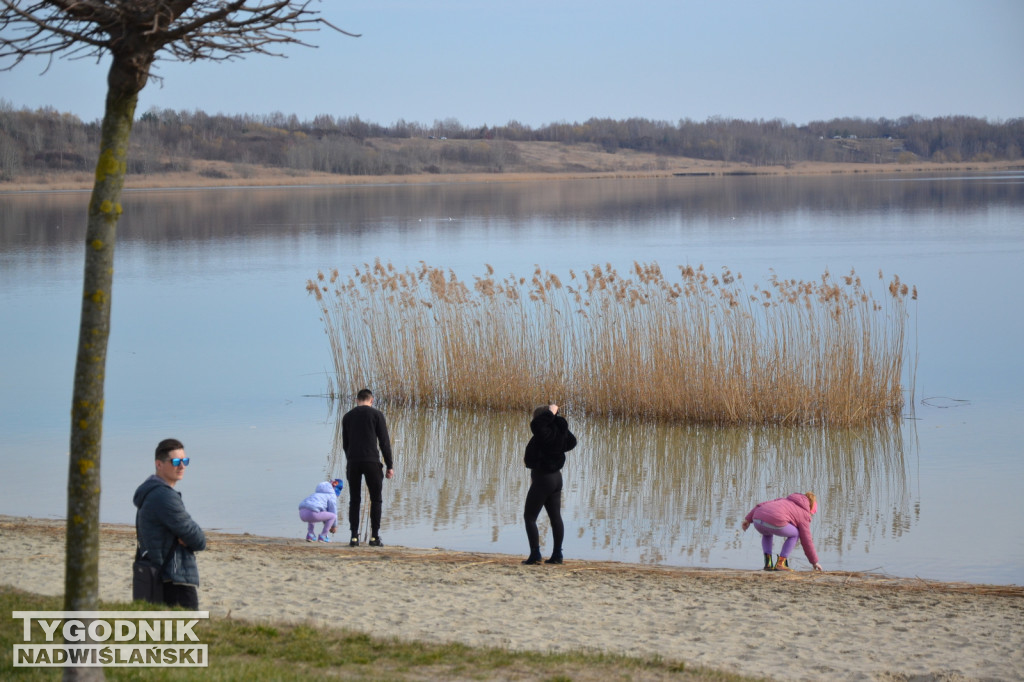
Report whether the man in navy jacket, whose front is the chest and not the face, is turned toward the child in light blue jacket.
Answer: no

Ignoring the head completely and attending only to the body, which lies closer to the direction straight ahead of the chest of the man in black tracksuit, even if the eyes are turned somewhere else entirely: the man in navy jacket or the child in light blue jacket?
the child in light blue jacket

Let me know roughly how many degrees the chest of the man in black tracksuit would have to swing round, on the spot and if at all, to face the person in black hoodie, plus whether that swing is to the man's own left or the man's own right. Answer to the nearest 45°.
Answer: approximately 135° to the man's own right

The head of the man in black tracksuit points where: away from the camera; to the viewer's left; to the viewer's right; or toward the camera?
away from the camera

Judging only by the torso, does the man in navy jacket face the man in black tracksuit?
no

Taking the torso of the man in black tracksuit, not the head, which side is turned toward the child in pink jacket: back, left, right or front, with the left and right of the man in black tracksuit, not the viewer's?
right

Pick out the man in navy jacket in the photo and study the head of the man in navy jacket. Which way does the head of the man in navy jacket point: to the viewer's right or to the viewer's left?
to the viewer's right

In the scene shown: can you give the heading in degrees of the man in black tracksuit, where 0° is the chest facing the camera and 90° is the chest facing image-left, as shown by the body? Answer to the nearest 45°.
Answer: approximately 180°

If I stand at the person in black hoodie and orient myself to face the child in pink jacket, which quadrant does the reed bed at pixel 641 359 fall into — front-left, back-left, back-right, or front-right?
front-left

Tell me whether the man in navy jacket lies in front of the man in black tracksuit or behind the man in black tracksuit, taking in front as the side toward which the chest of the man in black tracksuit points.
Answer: behind

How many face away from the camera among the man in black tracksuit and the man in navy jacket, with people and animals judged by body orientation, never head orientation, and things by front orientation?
1
